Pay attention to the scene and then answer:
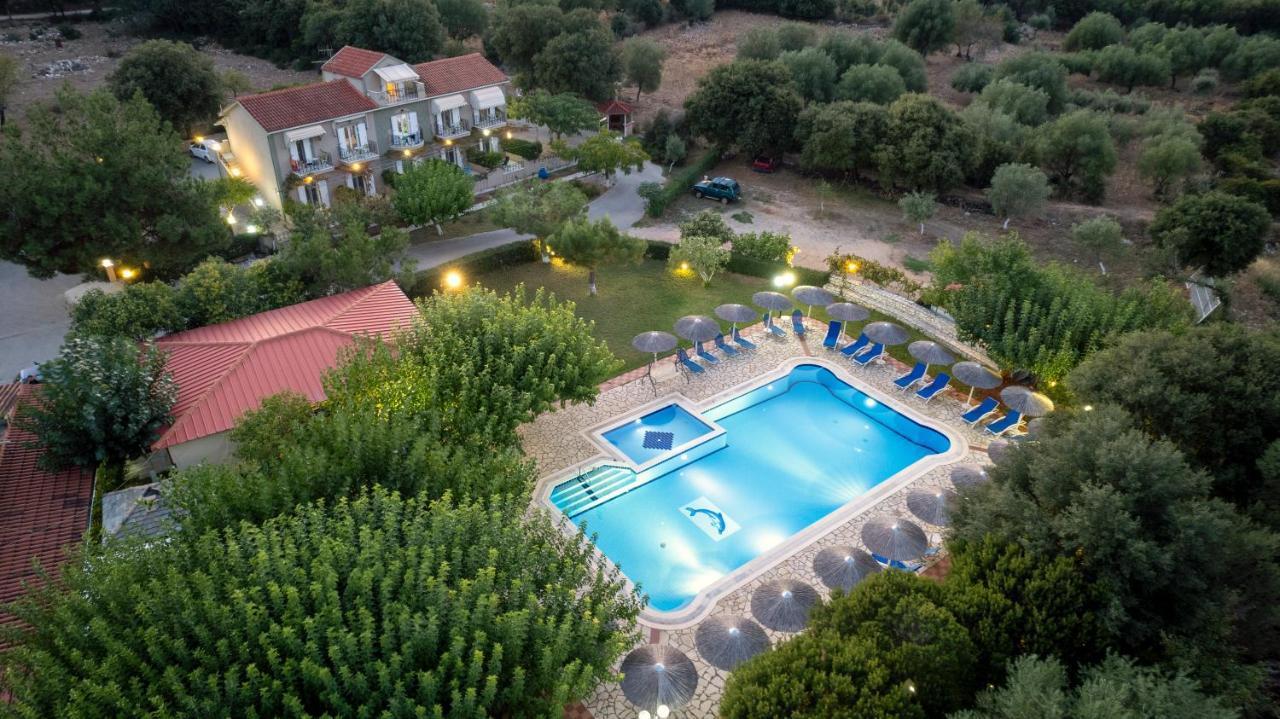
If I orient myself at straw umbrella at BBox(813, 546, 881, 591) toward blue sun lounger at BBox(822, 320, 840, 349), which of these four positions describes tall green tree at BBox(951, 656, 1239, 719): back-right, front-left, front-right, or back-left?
back-right

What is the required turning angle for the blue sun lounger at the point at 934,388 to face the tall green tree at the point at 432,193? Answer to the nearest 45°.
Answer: approximately 45° to its right

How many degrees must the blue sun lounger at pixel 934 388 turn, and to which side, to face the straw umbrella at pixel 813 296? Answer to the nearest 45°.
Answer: approximately 90° to its right

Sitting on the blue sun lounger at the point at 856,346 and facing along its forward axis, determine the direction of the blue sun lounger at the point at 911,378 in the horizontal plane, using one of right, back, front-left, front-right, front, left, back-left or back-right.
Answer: left

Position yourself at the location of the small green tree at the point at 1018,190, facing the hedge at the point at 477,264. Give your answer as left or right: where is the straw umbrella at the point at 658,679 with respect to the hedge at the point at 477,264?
left

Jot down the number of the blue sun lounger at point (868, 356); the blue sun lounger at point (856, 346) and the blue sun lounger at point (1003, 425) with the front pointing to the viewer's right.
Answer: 0

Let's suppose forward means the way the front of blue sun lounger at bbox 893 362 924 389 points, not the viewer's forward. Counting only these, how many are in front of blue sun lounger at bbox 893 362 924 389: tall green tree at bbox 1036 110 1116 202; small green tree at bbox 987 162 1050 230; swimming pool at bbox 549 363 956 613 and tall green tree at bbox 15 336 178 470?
2

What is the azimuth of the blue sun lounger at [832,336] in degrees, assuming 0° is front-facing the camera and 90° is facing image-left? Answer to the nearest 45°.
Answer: approximately 45°

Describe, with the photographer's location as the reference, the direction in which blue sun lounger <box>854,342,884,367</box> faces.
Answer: facing the viewer and to the left of the viewer

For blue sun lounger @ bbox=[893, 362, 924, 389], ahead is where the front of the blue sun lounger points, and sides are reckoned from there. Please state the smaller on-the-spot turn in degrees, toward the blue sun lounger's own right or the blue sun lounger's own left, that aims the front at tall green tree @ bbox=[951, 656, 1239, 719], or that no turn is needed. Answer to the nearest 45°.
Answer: approximately 45° to the blue sun lounger's own left

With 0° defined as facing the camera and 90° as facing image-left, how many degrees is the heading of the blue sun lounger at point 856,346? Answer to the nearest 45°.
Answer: approximately 45°
